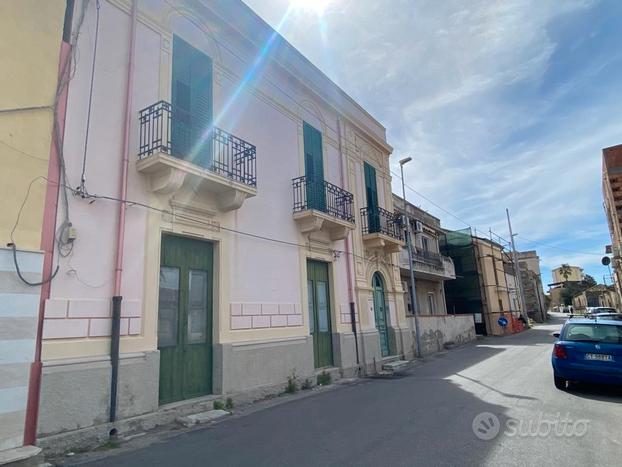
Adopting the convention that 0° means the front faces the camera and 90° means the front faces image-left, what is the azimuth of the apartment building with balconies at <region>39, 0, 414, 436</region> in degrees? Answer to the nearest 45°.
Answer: approximately 315°

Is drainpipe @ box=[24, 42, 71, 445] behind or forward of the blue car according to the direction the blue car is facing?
behind

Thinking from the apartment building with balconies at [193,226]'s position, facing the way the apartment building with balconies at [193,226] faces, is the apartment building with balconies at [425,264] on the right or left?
on its left

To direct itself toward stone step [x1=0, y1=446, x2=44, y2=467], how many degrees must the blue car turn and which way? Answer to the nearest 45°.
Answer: approximately 135° to its left

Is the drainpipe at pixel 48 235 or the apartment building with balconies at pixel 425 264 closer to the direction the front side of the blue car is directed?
the apartment building with balconies

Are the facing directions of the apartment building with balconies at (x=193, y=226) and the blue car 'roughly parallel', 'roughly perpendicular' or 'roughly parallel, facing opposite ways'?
roughly perpendicular

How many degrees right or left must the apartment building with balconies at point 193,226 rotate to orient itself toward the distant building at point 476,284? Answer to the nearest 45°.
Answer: approximately 90° to its left

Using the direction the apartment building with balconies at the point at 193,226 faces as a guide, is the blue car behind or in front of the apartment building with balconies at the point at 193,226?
in front

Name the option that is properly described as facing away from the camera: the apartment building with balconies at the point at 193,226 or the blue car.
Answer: the blue car

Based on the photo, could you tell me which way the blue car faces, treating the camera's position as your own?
facing away from the viewer

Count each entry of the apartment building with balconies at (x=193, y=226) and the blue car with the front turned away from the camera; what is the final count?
1

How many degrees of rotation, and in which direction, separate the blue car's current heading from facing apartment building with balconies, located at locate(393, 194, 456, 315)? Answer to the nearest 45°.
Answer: approximately 45° to its left
